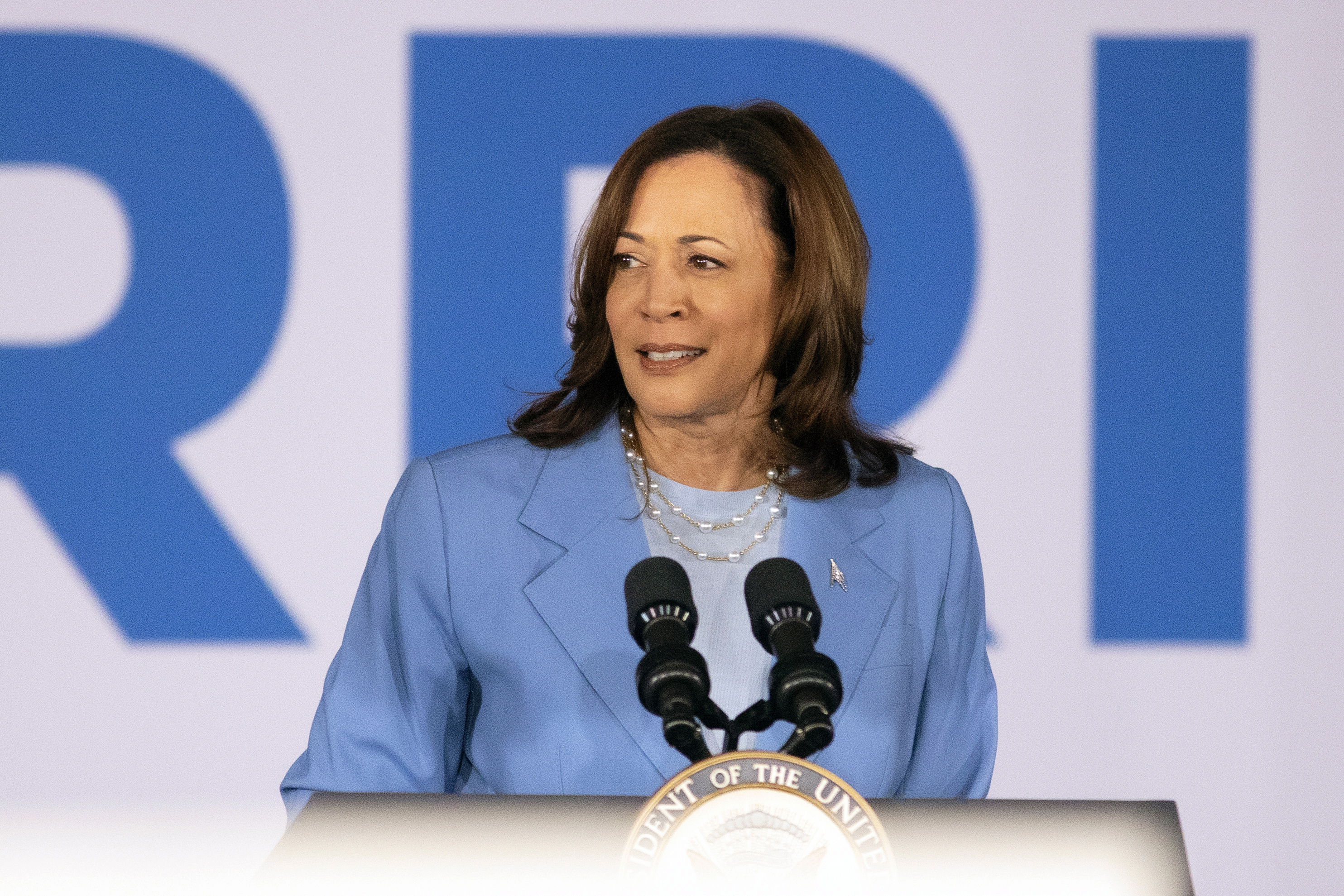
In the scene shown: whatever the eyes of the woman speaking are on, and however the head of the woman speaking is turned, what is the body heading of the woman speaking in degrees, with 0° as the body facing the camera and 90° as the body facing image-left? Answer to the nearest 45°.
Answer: approximately 0°

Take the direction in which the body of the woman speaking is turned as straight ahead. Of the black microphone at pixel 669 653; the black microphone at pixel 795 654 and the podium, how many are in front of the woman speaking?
3

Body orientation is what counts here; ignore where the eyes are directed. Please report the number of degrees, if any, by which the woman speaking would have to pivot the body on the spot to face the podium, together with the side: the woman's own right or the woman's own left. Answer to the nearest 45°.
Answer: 0° — they already face it

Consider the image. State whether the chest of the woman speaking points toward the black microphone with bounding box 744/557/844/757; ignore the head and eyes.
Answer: yes

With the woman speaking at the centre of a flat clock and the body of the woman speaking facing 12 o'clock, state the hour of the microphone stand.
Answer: The microphone stand is roughly at 12 o'clock from the woman speaking.

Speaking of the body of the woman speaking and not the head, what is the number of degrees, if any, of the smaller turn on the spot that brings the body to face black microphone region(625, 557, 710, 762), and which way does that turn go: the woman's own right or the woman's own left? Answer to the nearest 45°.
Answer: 0° — they already face it
